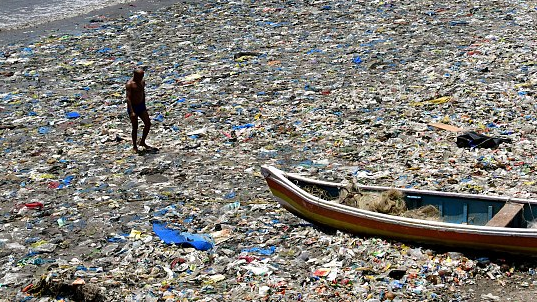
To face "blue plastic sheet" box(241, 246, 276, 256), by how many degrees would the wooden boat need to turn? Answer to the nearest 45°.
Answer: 0° — it already faces it

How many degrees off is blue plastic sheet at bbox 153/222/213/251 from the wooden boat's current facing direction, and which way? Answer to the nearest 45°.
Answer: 0° — it already faces it

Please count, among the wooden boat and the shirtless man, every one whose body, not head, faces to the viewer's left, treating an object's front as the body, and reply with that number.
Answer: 1

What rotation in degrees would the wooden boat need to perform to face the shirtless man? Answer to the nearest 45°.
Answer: approximately 45° to its right

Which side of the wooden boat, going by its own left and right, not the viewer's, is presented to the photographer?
left

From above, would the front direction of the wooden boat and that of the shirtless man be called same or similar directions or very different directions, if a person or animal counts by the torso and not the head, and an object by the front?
very different directions
